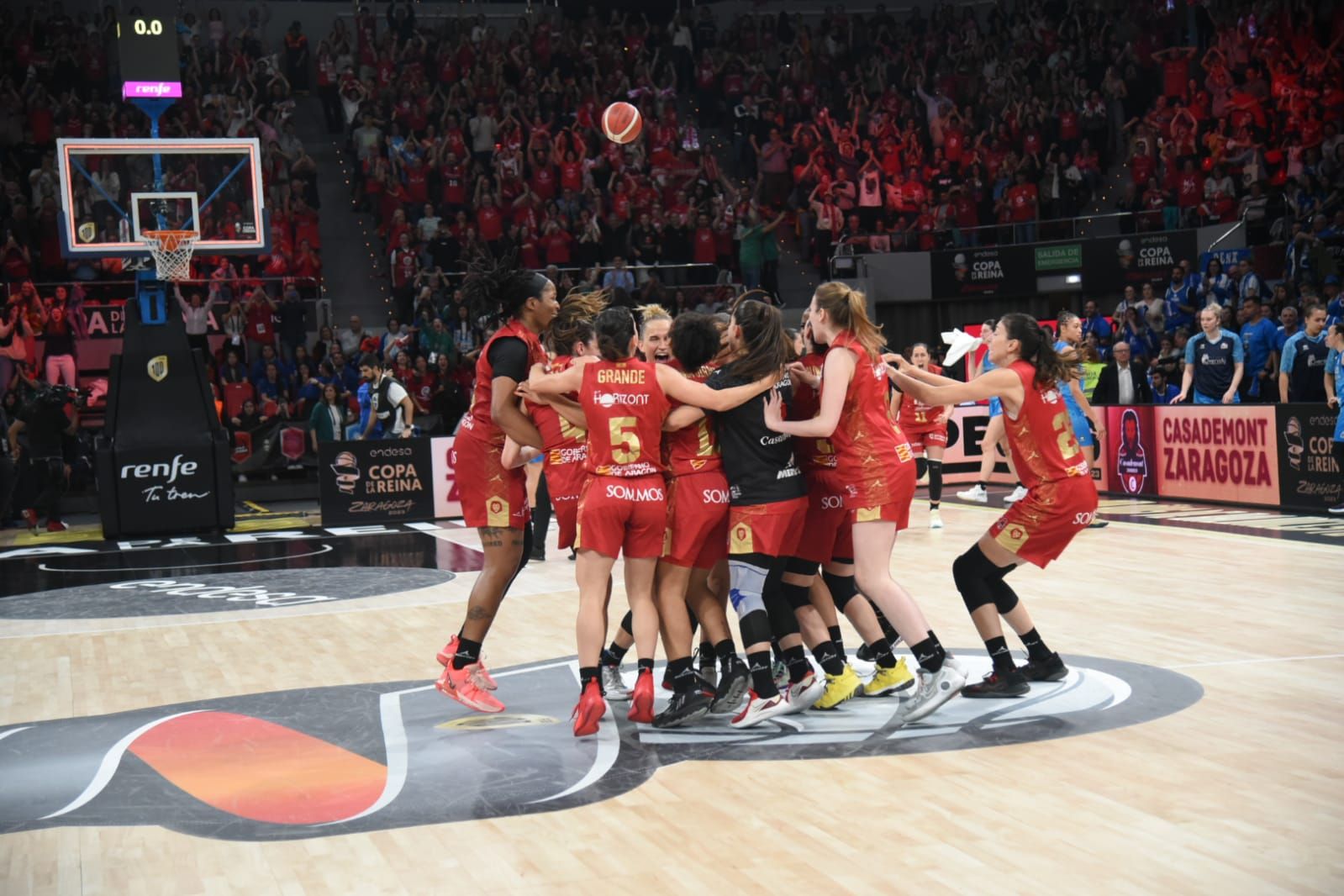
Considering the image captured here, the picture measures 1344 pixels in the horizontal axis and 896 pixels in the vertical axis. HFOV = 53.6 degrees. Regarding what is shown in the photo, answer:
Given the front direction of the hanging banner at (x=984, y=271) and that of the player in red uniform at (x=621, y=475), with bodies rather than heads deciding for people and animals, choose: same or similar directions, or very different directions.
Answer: very different directions

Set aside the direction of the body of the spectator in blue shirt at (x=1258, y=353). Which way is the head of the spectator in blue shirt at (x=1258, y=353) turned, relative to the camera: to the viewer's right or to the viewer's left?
to the viewer's left

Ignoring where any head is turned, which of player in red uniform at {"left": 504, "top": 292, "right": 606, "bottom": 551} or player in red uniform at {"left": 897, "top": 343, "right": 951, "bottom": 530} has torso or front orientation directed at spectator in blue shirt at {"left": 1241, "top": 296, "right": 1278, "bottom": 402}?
player in red uniform at {"left": 504, "top": 292, "right": 606, "bottom": 551}

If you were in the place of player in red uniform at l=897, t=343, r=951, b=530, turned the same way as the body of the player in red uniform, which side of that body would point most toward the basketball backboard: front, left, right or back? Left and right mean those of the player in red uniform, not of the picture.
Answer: right

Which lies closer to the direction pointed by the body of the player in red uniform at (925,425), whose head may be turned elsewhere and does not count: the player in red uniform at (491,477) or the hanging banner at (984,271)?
the player in red uniform

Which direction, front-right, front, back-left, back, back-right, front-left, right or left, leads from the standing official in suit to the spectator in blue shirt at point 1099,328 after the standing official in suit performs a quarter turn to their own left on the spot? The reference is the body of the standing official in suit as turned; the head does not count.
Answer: left

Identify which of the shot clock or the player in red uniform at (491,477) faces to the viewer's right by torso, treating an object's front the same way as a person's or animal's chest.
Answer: the player in red uniform

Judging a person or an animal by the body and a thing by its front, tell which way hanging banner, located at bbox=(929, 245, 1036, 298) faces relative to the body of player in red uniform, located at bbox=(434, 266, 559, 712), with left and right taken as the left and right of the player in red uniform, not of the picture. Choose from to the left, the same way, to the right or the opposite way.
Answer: to the right

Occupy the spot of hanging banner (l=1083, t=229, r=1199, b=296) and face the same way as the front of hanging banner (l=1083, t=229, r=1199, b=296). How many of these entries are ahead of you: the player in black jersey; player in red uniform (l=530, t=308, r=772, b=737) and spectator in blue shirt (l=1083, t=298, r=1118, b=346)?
3

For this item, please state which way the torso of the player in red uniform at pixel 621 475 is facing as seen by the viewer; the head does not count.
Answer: away from the camera

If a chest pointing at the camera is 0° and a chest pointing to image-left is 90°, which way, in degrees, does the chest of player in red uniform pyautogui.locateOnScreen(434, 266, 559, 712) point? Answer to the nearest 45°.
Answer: approximately 270°

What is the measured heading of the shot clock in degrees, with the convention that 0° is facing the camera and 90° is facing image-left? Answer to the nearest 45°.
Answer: approximately 0°

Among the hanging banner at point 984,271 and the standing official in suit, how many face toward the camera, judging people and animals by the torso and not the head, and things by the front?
2

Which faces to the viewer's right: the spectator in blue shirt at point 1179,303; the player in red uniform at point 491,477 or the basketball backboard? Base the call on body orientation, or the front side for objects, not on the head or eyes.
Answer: the player in red uniform
